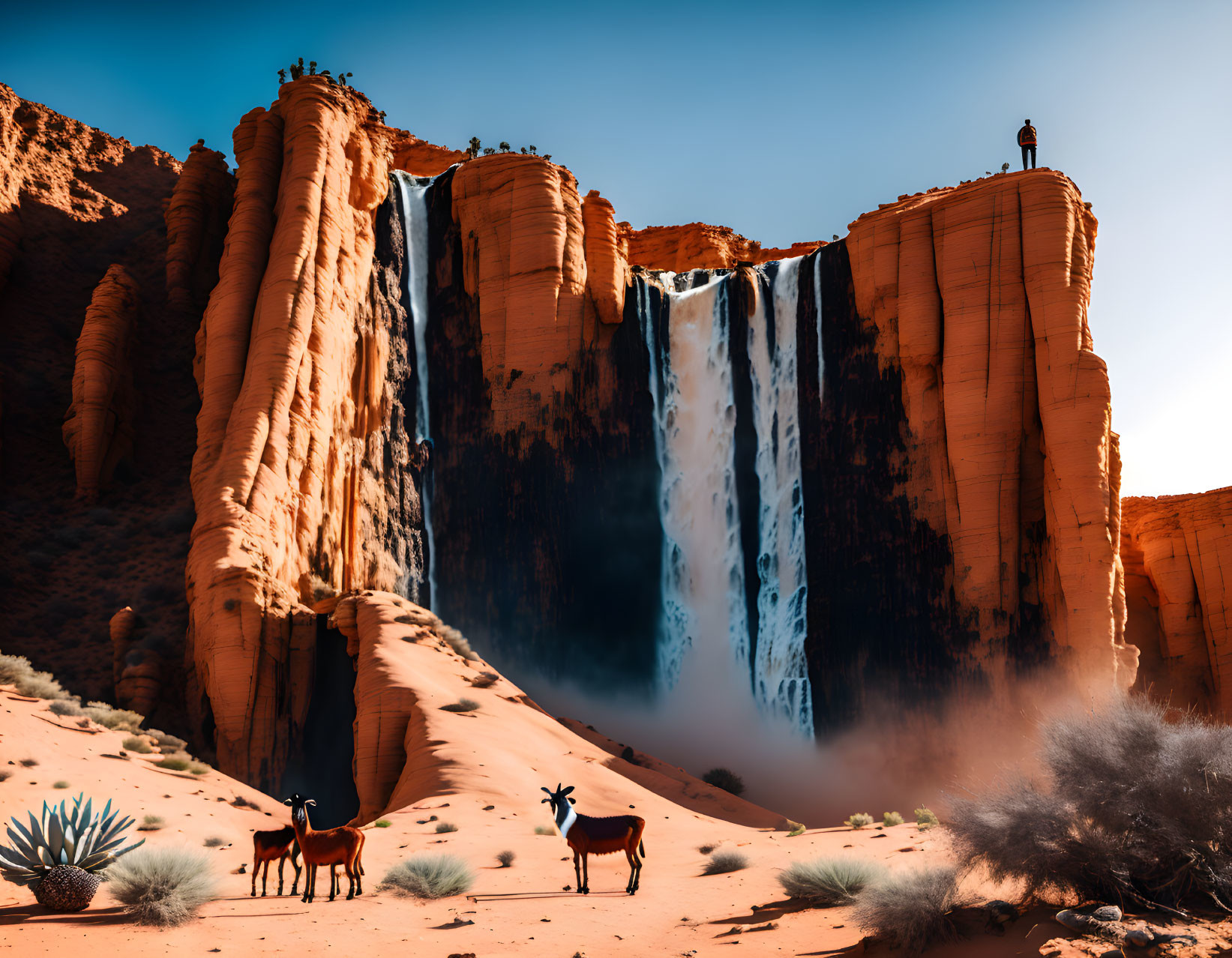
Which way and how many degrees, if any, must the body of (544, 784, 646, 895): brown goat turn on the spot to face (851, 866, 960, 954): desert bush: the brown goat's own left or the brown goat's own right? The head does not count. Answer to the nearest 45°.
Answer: approximately 135° to the brown goat's own left

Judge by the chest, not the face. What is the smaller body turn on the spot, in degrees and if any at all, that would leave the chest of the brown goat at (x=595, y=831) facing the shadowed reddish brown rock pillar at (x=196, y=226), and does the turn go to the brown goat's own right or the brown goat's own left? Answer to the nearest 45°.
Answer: approximately 45° to the brown goat's own right

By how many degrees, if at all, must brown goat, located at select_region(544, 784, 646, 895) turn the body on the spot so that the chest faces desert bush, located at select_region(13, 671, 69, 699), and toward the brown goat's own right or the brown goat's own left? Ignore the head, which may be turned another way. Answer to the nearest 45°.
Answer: approximately 45° to the brown goat's own right

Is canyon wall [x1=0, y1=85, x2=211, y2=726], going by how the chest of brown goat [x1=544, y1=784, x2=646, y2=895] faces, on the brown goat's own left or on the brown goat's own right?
on the brown goat's own right

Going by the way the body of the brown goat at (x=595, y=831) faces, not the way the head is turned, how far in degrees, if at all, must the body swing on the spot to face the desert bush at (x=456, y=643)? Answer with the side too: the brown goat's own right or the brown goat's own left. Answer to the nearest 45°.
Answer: approximately 90° to the brown goat's own right

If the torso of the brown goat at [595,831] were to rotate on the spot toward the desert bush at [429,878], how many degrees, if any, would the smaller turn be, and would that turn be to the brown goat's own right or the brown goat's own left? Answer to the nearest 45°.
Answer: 0° — it already faces it

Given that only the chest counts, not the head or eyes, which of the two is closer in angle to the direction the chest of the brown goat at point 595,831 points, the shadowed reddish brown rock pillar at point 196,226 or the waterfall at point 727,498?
the shadowed reddish brown rock pillar

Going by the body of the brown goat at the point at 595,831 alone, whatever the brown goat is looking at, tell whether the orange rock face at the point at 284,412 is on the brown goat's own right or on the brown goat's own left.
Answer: on the brown goat's own right

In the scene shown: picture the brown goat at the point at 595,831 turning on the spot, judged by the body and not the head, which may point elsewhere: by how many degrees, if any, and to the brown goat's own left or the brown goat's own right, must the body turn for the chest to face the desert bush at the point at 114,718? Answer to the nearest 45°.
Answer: approximately 45° to the brown goat's own right

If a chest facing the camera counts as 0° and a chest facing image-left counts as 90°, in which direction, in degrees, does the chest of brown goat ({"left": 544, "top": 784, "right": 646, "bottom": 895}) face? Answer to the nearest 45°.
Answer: approximately 90°

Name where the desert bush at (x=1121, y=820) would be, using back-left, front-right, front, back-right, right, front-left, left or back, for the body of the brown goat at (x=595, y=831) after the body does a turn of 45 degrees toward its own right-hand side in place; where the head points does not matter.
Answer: back

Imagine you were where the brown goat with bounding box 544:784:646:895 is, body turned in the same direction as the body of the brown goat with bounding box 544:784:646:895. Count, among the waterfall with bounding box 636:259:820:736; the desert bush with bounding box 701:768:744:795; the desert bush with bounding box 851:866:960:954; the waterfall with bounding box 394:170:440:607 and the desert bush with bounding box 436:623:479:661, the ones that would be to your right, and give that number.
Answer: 4

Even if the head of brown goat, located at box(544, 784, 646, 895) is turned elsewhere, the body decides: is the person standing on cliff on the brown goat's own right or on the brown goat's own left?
on the brown goat's own right

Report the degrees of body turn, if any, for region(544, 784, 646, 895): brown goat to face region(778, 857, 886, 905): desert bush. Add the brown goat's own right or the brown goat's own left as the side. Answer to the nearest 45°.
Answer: approximately 180°
